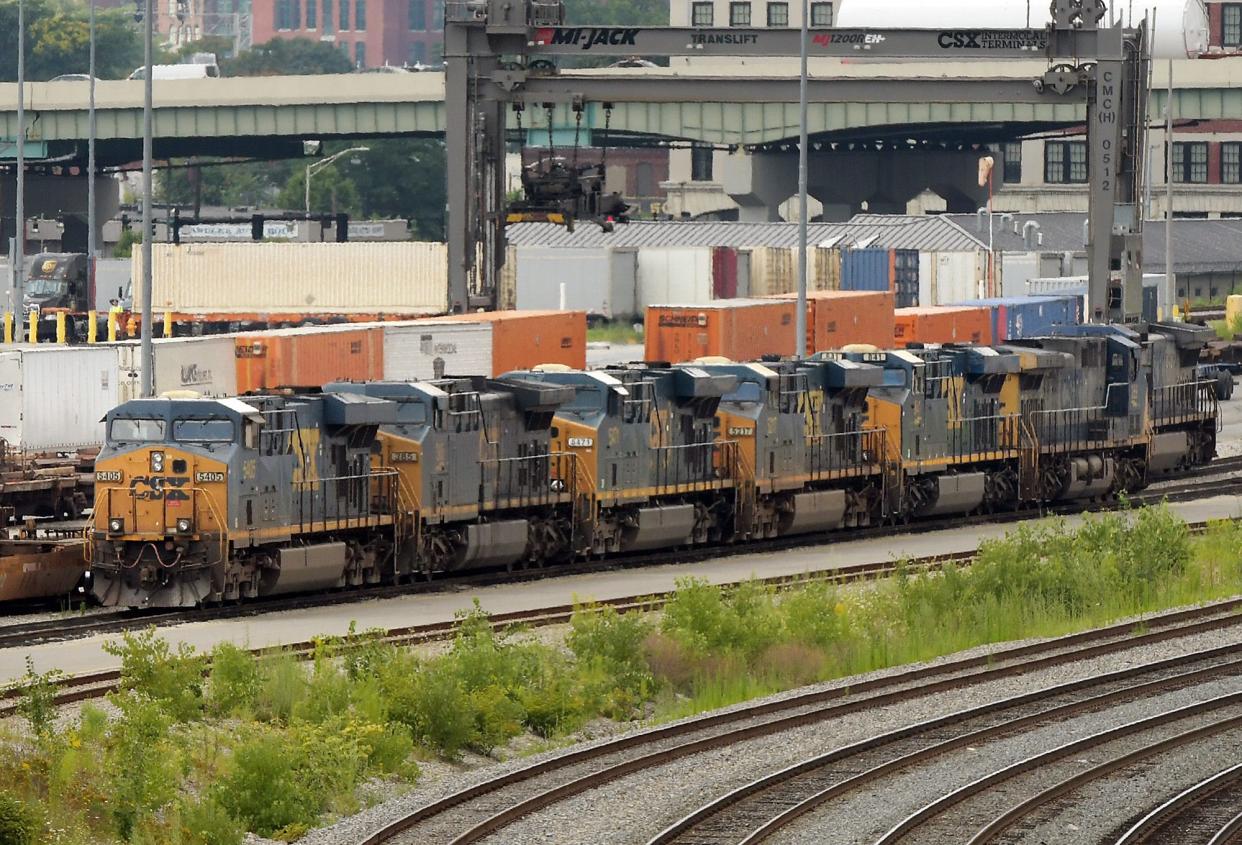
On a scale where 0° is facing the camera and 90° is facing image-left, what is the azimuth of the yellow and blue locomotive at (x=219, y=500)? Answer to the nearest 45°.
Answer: approximately 45°

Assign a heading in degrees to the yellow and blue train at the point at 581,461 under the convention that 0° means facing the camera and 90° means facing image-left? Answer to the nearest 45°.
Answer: approximately 45°

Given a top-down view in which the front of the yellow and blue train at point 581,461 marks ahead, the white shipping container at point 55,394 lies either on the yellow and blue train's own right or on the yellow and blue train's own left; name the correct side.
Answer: on the yellow and blue train's own right

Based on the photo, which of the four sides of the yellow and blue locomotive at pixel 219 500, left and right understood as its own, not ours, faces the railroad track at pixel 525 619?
left

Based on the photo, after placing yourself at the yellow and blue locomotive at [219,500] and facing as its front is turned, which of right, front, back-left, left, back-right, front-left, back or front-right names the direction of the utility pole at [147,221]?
back-right

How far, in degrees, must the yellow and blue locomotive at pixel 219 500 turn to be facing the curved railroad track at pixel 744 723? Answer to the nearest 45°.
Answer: approximately 90° to its left

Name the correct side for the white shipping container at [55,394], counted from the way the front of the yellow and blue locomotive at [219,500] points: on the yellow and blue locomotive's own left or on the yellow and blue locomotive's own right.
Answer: on the yellow and blue locomotive's own right

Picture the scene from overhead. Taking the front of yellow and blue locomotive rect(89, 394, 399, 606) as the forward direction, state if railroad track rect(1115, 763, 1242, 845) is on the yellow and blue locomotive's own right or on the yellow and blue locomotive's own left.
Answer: on the yellow and blue locomotive's own left
